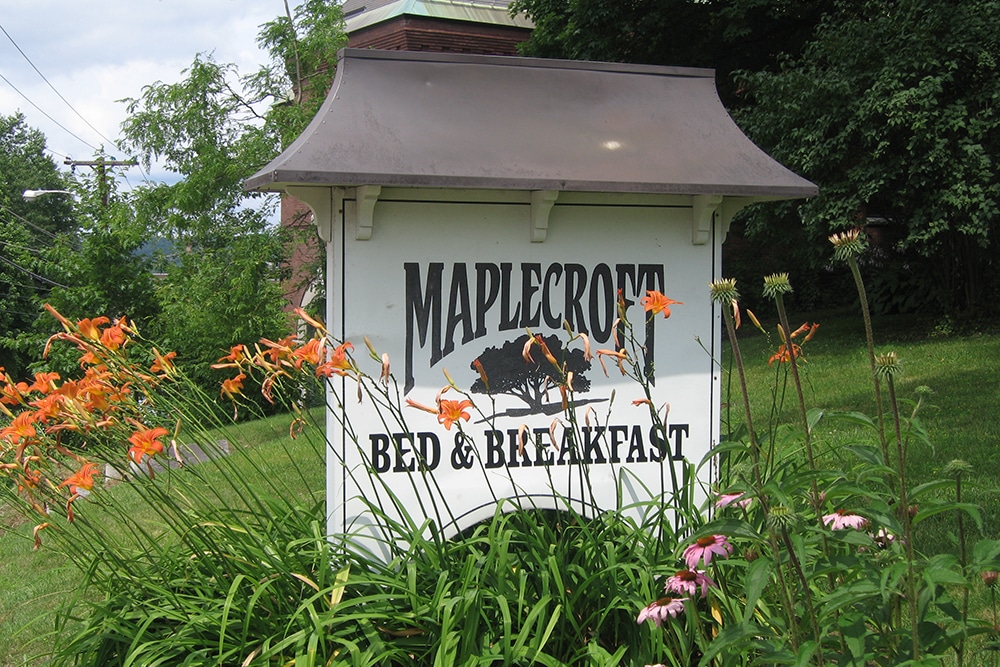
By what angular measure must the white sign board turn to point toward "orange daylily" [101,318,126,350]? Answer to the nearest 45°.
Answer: approximately 45° to its right

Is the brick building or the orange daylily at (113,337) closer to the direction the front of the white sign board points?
the orange daylily

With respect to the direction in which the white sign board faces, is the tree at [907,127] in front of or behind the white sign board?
behind

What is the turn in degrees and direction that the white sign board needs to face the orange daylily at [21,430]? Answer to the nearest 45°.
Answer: approximately 45° to its right

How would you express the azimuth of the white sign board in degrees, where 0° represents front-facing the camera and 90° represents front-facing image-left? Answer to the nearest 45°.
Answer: approximately 0°

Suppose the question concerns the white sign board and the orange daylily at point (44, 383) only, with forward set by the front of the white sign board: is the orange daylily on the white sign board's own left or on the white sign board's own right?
on the white sign board's own right

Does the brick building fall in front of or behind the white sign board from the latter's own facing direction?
behind

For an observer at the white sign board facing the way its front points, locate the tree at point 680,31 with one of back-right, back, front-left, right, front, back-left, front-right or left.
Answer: back

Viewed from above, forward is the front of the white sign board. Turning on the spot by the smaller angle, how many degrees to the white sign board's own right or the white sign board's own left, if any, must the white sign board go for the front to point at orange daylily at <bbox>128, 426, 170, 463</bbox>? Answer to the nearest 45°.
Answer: approximately 45° to the white sign board's own right
